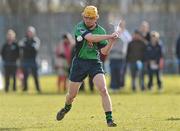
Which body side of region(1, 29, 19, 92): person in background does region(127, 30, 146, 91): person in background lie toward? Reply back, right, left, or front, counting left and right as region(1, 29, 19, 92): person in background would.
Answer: left

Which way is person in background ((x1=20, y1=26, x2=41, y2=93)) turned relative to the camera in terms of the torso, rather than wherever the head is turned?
toward the camera

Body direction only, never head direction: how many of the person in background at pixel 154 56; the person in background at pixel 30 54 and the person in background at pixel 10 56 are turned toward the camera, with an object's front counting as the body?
3

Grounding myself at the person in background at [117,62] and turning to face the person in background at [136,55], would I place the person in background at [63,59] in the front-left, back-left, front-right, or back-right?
back-left

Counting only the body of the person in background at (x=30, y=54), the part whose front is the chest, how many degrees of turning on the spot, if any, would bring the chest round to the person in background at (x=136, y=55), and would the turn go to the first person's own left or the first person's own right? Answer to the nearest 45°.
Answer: approximately 90° to the first person's own left

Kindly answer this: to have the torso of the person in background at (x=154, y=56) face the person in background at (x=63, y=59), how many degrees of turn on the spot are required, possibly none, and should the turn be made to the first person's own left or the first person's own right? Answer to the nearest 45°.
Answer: approximately 90° to the first person's own right

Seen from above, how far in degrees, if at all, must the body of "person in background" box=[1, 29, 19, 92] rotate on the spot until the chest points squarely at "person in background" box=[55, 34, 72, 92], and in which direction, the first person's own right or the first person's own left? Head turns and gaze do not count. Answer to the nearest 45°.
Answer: approximately 90° to the first person's own left

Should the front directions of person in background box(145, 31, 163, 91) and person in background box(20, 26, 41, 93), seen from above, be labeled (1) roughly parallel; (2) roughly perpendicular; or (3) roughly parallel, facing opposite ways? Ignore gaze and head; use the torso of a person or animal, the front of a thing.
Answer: roughly parallel

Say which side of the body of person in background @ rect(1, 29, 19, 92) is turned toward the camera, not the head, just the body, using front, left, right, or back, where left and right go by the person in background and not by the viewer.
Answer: front

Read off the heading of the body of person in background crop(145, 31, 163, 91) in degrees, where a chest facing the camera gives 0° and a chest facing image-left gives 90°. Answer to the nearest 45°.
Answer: approximately 0°

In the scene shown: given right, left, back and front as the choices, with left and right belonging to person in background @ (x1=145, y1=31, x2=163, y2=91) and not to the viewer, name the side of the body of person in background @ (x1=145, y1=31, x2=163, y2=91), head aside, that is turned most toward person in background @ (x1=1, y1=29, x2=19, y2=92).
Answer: right

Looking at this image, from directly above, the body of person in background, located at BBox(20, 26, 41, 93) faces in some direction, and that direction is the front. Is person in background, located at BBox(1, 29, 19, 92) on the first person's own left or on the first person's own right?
on the first person's own right
